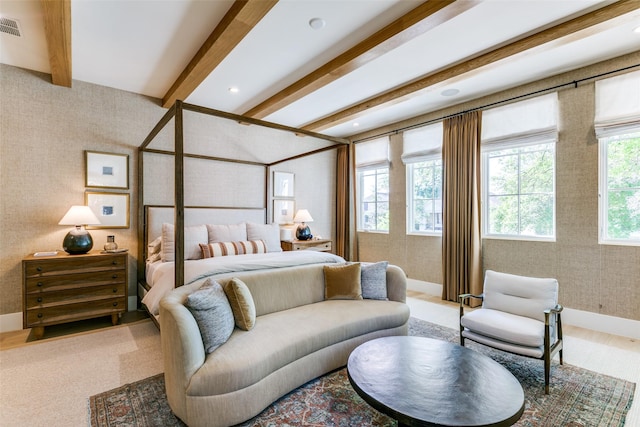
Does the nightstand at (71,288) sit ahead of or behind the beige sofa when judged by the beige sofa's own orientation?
behind

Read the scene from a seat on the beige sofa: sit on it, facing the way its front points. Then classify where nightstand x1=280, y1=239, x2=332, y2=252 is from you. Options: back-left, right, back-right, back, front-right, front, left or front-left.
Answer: back-left

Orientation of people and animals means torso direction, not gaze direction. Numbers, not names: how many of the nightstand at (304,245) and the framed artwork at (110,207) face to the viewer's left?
0

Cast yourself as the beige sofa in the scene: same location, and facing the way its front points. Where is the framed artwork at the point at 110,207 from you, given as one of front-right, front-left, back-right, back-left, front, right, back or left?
back

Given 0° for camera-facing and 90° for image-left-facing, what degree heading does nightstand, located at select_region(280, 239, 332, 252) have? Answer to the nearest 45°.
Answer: approximately 315°

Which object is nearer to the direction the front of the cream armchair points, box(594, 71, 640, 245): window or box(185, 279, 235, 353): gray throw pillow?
the gray throw pillow

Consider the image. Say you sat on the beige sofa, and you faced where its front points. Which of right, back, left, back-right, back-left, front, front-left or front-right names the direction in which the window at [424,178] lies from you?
left

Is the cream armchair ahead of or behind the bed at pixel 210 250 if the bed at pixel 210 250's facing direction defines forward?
ahead

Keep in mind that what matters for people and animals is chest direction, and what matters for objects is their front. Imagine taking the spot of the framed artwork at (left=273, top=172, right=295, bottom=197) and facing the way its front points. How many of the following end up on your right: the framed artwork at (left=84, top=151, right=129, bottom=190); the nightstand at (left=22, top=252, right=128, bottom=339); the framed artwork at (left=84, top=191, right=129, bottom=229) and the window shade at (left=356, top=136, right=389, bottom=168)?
3

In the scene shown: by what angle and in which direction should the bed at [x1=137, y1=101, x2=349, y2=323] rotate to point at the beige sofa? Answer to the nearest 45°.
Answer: approximately 45° to its right
